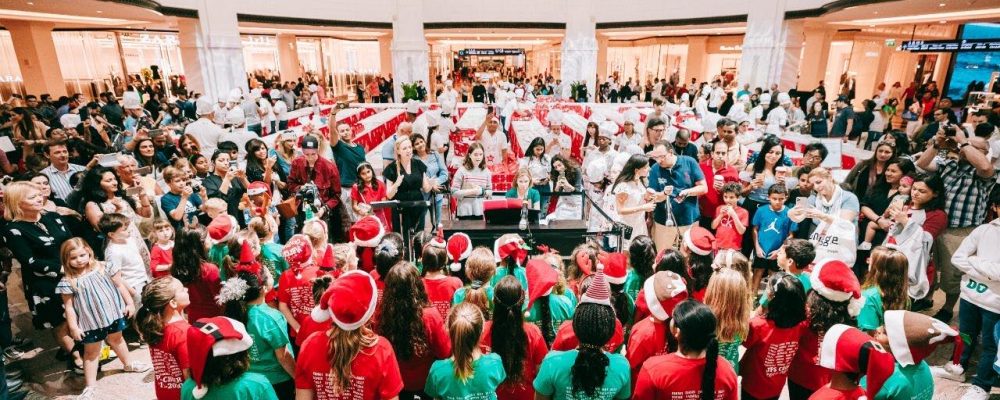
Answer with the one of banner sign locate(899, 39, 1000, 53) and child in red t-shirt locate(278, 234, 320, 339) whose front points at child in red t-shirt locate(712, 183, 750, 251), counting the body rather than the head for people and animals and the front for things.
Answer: the banner sign

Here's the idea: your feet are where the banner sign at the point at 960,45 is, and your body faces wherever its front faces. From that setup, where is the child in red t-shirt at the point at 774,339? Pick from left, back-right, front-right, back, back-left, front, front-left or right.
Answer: front

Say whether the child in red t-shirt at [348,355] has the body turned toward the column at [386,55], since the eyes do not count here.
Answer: yes

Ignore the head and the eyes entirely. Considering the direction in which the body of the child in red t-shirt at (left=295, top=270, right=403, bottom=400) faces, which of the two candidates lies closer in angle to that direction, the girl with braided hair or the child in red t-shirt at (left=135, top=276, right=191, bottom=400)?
the child in red t-shirt

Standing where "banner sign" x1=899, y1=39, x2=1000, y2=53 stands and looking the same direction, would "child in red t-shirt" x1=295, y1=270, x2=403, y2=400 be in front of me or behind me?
in front

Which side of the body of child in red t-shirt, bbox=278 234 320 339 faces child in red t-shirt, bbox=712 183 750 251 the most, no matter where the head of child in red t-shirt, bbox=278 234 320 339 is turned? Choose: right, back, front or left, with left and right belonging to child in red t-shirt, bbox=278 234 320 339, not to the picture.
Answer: right

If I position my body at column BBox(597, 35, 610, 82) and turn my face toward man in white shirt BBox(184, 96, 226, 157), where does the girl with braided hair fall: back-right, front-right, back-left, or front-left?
front-left

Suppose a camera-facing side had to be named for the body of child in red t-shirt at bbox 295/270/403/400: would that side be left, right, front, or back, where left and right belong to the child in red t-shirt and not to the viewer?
back

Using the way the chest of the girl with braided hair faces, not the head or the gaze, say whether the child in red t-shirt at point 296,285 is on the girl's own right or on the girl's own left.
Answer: on the girl's own left

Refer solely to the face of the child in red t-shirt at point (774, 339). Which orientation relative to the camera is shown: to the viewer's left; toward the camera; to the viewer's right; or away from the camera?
away from the camera

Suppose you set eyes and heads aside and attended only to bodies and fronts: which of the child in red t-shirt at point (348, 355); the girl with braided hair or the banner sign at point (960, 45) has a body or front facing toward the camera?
the banner sign

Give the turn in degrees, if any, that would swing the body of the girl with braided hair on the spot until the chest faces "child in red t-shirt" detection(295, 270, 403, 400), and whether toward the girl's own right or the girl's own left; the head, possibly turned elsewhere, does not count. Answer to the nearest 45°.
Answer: approximately 90° to the girl's own left

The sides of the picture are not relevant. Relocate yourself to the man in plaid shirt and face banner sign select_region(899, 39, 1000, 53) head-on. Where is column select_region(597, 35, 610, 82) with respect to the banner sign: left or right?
left

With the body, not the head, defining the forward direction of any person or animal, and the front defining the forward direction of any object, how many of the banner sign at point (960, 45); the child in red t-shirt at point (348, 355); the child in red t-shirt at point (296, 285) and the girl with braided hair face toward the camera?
1

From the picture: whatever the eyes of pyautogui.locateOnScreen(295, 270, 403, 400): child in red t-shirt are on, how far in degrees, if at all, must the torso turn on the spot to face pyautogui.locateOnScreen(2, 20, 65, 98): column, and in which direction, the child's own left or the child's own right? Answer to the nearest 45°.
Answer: approximately 45° to the child's own left

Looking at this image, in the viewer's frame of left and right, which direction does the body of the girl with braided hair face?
facing away from the viewer

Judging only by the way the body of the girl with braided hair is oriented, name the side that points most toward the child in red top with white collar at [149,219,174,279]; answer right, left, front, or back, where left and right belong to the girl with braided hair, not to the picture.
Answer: left

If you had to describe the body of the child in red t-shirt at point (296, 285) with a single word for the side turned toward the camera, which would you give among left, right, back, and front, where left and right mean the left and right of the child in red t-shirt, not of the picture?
back

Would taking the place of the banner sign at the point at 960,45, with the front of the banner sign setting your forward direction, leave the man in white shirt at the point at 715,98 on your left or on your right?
on your right

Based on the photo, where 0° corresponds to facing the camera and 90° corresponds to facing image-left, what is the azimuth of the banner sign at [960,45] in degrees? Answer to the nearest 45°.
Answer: approximately 0°
